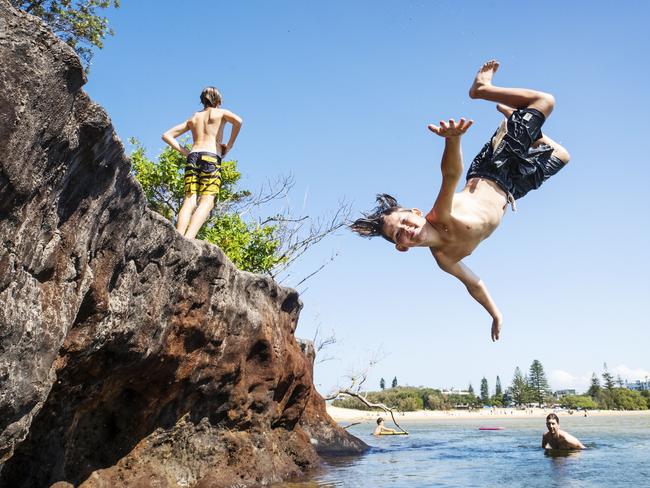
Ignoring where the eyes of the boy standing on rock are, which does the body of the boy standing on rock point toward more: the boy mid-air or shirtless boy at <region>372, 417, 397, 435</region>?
the shirtless boy

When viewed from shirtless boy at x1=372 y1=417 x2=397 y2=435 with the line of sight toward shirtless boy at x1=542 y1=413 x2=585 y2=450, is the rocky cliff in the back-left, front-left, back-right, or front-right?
front-right

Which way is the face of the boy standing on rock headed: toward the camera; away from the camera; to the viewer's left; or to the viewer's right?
away from the camera

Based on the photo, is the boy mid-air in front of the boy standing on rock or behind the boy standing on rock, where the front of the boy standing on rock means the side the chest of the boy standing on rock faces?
behind

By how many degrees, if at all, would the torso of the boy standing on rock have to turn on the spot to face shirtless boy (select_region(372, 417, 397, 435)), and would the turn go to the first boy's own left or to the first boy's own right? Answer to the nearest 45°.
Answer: approximately 45° to the first boy's own right

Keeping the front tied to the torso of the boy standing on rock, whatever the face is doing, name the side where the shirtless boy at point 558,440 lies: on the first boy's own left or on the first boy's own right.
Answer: on the first boy's own right

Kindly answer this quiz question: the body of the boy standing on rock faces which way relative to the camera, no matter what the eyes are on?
away from the camera
